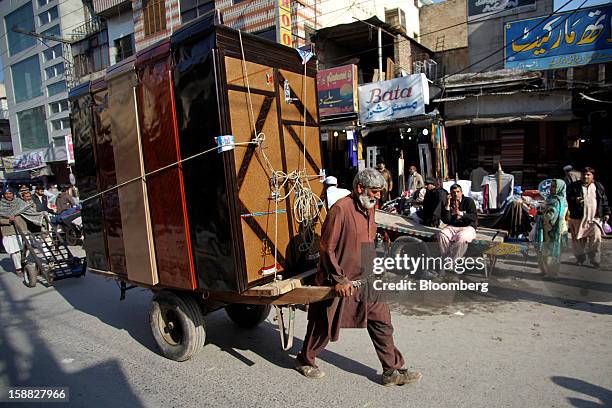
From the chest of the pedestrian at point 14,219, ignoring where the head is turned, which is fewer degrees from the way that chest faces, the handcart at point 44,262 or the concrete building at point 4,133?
the handcart

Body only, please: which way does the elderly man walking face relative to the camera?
to the viewer's right

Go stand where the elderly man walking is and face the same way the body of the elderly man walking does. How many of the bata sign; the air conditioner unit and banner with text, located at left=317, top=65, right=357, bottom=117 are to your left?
3

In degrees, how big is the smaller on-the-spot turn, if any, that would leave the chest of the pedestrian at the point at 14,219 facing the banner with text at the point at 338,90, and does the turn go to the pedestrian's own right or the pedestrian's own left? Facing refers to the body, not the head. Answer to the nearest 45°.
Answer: approximately 90° to the pedestrian's own left

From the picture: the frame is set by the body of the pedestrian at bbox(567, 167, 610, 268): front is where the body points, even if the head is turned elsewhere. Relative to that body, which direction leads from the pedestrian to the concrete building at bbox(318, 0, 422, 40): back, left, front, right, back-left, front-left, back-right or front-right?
back-right

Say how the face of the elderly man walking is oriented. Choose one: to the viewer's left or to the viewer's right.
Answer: to the viewer's right

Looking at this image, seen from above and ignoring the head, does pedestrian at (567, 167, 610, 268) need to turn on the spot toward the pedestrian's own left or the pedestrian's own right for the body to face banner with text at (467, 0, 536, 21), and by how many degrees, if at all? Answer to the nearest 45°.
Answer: approximately 180°

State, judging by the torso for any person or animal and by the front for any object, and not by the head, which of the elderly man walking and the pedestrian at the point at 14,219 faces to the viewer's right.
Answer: the elderly man walking

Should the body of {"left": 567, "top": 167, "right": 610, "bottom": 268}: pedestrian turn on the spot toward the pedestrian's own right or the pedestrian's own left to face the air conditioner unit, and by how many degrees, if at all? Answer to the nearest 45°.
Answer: approximately 135° to the pedestrian's own right
